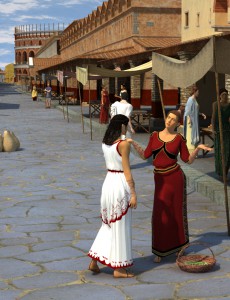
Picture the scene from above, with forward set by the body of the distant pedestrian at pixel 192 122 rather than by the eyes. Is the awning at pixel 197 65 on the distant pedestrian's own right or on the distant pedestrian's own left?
on the distant pedestrian's own right

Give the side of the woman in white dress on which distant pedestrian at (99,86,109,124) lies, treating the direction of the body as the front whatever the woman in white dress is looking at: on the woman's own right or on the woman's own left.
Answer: on the woman's own left

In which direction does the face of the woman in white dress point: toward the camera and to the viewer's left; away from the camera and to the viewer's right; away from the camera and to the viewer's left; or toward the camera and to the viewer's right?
away from the camera and to the viewer's right

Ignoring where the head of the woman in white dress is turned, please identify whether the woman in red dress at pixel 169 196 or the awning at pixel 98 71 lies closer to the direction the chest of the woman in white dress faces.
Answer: the woman in red dress

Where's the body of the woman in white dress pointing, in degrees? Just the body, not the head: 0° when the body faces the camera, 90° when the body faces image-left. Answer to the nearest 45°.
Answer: approximately 225°

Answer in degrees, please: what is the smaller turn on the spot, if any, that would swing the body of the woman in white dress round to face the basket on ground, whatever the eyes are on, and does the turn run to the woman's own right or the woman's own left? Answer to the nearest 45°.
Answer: approximately 45° to the woman's own right

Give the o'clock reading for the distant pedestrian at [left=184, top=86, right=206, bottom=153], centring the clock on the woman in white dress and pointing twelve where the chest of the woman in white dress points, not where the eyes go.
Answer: The distant pedestrian is roughly at 11 o'clock from the woman in white dress.

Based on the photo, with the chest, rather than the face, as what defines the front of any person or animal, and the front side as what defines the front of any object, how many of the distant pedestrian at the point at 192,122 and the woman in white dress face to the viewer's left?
0

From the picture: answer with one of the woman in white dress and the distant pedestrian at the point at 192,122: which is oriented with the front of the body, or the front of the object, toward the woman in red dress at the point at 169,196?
the woman in white dress

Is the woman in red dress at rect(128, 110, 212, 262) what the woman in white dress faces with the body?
yes
